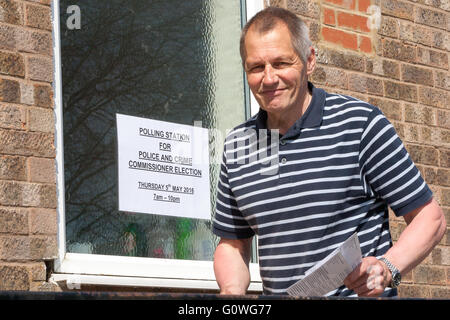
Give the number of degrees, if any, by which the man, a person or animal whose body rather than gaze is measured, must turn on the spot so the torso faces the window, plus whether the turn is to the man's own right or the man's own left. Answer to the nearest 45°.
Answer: approximately 90° to the man's own right

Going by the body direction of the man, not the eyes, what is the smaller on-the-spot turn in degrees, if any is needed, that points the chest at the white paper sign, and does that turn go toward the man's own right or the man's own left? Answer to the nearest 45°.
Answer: approximately 90° to the man's own right

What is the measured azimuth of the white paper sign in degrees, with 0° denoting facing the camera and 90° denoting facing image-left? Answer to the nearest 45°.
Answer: approximately 315°

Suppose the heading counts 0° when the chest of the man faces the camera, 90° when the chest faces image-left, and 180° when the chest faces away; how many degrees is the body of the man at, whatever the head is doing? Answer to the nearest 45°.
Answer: approximately 45°
